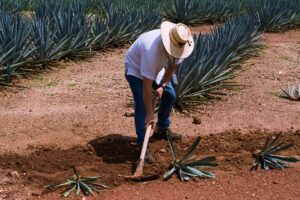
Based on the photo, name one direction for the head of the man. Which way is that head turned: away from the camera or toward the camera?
toward the camera

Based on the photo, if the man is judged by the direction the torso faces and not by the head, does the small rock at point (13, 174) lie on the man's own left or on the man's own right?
on the man's own right

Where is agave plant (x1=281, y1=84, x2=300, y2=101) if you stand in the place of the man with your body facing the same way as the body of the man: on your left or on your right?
on your left

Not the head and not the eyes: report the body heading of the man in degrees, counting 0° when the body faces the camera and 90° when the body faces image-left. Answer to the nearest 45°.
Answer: approximately 315°

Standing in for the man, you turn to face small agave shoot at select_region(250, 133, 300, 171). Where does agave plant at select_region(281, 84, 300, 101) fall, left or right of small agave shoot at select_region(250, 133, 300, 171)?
left

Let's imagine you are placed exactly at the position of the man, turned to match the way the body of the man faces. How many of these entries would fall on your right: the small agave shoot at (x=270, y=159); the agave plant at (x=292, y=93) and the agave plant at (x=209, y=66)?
0

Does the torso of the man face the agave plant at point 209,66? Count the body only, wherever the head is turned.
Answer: no

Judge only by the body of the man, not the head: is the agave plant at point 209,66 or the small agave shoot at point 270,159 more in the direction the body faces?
the small agave shoot

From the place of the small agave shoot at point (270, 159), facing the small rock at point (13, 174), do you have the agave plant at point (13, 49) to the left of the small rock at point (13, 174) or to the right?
right

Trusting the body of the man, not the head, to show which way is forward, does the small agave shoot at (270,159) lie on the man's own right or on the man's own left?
on the man's own left
